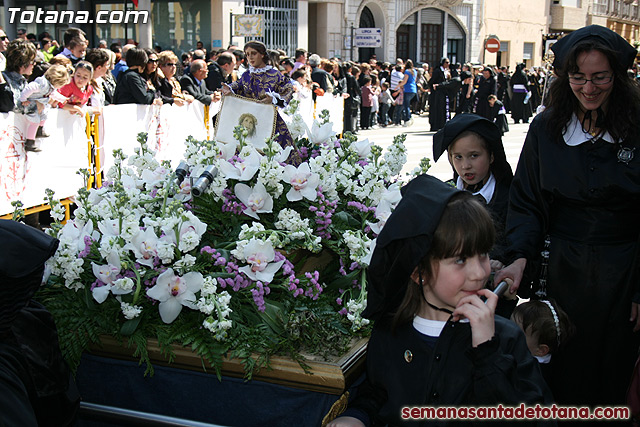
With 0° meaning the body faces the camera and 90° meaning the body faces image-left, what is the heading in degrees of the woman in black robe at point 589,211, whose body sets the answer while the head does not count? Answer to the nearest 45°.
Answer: approximately 0°

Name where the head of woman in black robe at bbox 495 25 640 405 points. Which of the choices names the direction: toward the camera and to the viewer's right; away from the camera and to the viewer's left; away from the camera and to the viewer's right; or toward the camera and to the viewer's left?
toward the camera and to the viewer's left

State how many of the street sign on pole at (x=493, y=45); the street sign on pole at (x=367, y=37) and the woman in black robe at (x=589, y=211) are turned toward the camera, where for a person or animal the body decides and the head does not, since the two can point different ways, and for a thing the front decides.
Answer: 3

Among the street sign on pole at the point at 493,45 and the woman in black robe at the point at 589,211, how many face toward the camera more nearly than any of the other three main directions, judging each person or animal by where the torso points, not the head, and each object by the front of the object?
2

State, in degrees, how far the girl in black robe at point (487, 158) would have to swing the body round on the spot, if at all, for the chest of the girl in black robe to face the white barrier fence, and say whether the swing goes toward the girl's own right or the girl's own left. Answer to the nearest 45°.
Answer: approximately 90° to the girl's own right

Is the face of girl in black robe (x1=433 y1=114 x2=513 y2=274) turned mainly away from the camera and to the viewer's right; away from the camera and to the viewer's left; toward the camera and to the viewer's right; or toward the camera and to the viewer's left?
toward the camera and to the viewer's left

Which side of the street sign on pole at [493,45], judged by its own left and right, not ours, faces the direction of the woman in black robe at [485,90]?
front

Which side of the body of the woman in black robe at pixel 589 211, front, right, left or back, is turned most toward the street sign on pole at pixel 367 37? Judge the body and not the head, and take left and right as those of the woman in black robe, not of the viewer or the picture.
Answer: back

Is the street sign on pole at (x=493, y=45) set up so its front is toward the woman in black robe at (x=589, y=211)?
yes
